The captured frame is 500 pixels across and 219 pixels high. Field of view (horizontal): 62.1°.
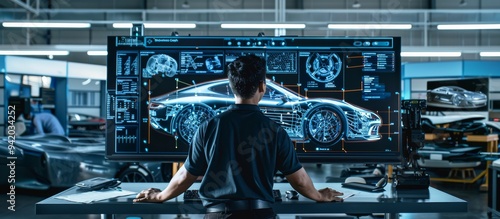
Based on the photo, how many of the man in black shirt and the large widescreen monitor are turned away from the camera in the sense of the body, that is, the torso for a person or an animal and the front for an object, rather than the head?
1

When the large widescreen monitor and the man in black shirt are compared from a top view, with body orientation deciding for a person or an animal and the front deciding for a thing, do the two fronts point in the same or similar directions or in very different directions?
very different directions

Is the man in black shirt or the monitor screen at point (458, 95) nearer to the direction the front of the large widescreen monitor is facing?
the man in black shirt

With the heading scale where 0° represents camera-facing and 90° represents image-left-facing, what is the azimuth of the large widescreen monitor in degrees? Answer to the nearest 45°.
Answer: approximately 0°

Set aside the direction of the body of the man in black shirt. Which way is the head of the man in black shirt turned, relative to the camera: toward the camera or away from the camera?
away from the camera

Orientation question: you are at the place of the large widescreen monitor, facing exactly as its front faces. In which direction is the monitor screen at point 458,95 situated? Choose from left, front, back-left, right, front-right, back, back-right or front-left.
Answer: back-left

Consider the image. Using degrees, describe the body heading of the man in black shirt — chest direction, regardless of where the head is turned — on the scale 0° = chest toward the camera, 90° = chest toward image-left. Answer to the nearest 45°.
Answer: approximately 180°

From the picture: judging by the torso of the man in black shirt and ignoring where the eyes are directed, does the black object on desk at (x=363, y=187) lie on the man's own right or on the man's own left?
on the man's own right
